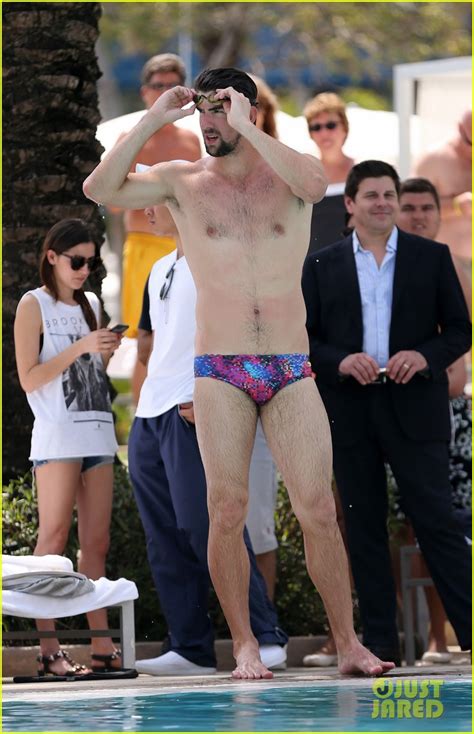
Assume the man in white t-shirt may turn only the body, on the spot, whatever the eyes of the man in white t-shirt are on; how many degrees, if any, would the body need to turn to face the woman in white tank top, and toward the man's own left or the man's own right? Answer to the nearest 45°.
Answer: approximately 45° to the man's own right

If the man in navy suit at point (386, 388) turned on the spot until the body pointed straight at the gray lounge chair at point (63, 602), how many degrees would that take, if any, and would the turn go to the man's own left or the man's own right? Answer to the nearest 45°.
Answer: approximately 90° to the man's own right

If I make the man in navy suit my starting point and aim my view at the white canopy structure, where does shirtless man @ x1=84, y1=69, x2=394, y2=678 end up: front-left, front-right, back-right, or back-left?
back-left

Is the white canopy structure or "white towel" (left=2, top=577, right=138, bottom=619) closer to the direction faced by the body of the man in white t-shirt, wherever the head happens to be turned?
the white towel

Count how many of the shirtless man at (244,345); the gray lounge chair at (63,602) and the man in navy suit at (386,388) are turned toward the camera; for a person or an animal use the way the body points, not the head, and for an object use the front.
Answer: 2

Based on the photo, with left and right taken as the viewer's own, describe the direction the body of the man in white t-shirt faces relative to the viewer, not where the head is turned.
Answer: facing the viewer and to the left of the viewer

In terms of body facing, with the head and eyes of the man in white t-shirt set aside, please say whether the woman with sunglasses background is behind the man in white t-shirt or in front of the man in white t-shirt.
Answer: behind

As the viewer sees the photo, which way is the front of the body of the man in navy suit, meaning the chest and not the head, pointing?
toward the camera

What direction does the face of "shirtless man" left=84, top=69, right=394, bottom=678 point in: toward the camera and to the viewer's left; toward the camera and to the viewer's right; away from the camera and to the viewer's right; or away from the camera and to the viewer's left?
toward the camera and to the viewer's left

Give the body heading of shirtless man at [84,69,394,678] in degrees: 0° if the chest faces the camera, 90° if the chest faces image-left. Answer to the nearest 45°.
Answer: approximately 0°
